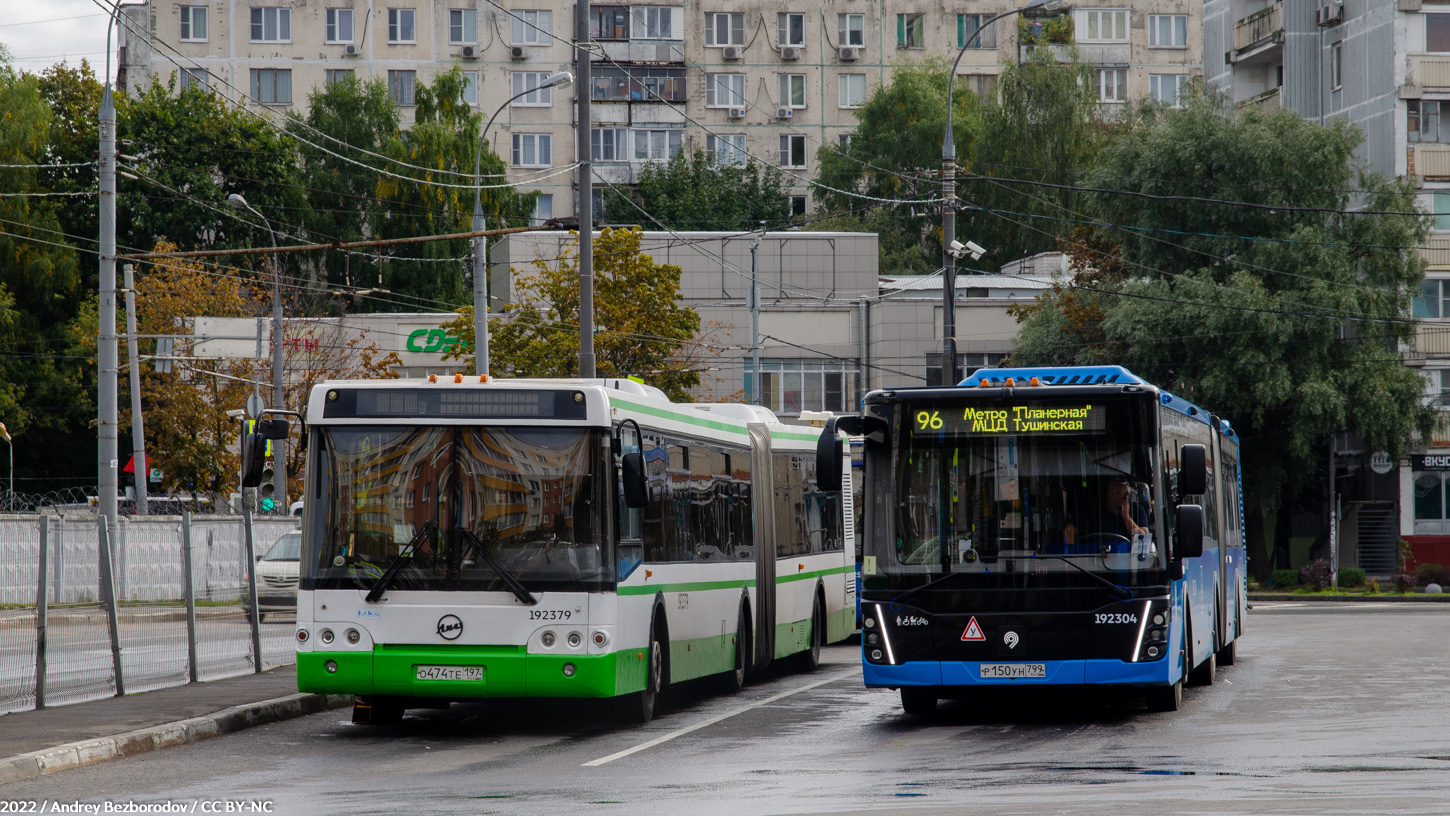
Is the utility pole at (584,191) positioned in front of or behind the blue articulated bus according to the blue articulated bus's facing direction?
behind

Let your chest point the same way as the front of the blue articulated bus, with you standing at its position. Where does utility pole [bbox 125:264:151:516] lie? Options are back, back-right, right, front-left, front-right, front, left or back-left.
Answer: back-right

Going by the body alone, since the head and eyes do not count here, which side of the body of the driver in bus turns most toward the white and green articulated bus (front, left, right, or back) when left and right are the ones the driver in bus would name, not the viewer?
right

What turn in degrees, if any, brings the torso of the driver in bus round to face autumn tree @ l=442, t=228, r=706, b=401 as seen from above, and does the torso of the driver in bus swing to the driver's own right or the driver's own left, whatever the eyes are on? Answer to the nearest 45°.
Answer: approximately 180°

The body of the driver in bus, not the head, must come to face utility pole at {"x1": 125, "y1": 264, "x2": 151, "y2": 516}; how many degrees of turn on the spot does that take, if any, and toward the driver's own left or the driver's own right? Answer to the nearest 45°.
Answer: approximately 135° to the driver's own right

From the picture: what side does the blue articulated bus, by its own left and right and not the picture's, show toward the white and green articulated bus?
right
